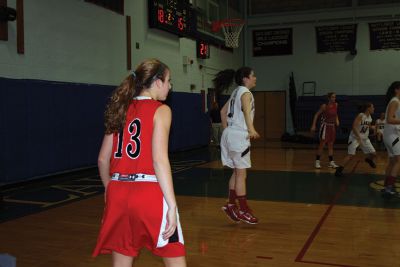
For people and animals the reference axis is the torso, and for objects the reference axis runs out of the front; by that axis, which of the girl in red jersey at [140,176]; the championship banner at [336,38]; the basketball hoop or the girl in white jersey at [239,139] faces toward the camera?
the championship banner

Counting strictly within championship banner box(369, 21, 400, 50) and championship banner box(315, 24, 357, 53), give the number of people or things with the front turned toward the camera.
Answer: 2

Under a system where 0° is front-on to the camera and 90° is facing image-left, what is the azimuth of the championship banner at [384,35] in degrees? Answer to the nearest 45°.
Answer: approximately 0°

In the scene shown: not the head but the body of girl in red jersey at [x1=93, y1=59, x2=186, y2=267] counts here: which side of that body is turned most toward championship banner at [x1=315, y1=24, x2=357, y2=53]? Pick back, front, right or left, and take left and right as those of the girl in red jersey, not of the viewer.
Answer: front

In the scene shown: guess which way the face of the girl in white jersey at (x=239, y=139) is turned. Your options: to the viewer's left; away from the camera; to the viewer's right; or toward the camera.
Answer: to the viewer's right

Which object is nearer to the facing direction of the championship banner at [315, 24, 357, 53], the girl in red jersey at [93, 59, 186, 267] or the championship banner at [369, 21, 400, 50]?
the girl in red jersey

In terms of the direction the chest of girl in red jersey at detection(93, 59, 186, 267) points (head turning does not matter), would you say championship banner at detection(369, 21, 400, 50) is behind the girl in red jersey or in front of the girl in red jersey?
in front

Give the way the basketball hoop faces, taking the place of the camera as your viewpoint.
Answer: facing to the right of the viewer

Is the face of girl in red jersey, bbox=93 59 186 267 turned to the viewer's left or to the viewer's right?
to the viewer's right

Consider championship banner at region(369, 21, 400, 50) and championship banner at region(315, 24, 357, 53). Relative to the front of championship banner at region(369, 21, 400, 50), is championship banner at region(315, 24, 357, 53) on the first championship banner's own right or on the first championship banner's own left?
on the first championship banner's own right

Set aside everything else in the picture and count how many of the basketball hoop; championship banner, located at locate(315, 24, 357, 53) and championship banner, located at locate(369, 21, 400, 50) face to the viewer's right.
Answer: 1

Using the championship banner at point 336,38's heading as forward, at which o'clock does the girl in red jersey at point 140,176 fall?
The girl in red jersey is roughly at 12 o'clock from the championship banner.

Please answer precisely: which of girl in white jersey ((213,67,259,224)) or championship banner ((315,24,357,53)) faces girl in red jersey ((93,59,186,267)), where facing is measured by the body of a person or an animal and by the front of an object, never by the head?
the championship banner
